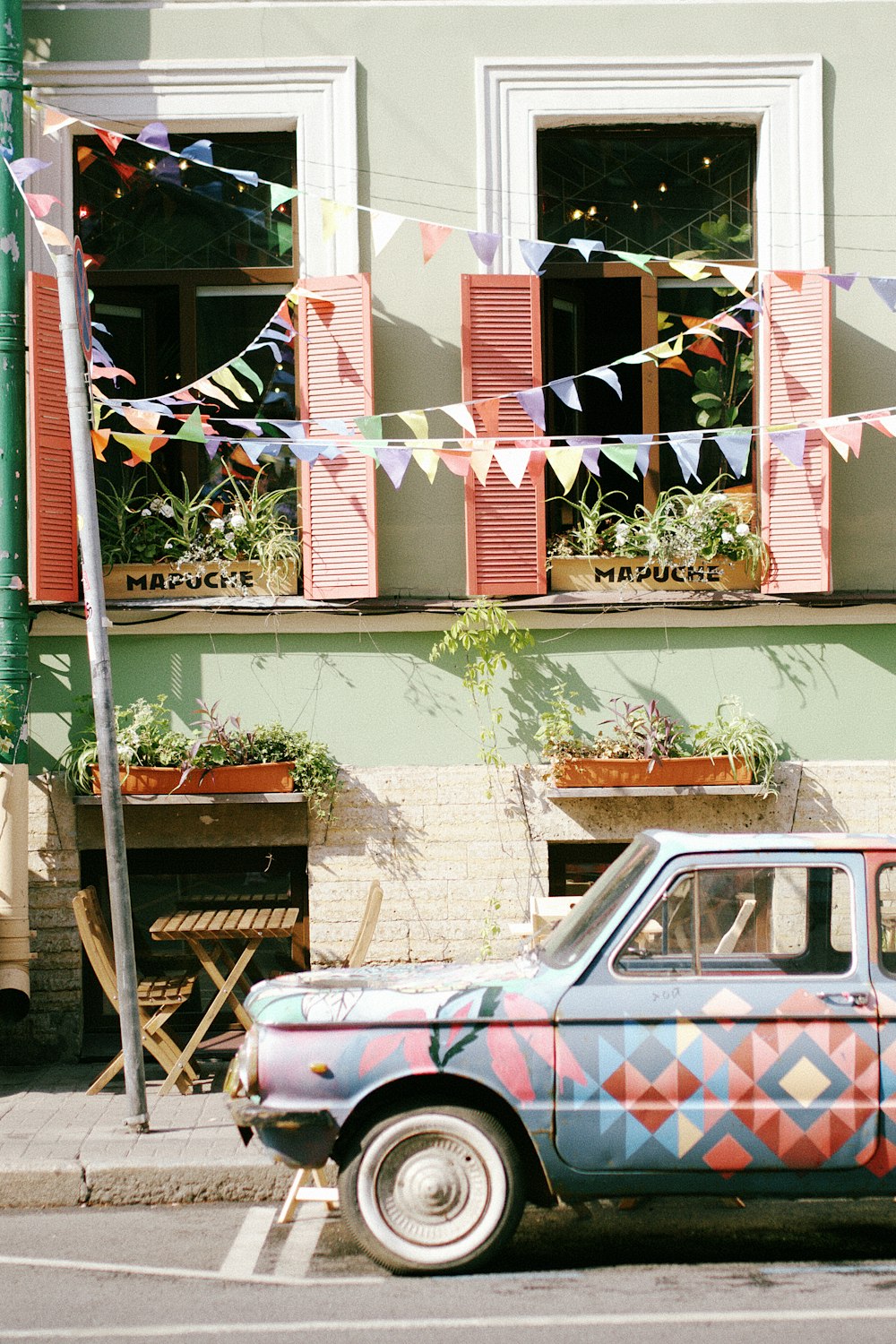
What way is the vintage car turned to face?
to the viewer's left

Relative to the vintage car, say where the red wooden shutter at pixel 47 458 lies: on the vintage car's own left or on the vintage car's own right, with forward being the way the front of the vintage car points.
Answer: on the vintage car's own right

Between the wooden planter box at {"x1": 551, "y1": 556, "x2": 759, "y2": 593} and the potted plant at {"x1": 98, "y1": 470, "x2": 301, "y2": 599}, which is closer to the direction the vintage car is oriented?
the potted plant

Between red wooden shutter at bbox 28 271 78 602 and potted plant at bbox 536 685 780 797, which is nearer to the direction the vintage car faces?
the red wooden shutter

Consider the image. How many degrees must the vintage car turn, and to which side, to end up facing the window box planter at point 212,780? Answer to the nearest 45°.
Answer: approximately 45° to its right

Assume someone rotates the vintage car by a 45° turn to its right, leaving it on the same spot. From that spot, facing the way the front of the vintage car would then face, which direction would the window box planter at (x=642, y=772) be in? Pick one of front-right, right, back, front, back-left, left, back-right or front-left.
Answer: front-right

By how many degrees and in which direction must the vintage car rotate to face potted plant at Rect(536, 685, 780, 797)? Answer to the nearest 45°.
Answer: approximately 90° to its right

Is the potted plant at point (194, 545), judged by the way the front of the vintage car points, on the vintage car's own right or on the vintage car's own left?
on the vintage car's own right

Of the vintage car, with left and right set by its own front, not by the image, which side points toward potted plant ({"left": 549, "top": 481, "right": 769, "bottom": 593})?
right

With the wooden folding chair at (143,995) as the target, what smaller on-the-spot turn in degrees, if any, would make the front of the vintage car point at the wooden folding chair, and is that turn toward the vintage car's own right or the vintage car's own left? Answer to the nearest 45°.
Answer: approximately 45° to the vintage car's own right

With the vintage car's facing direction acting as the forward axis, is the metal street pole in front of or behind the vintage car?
in front

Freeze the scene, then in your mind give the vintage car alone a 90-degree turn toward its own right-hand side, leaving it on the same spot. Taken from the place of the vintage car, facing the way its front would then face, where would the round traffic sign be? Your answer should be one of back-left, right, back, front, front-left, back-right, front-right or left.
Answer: front-left

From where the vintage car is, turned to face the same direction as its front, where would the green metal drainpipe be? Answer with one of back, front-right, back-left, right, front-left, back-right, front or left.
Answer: front-right

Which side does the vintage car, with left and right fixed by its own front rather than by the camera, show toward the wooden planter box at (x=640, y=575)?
right
